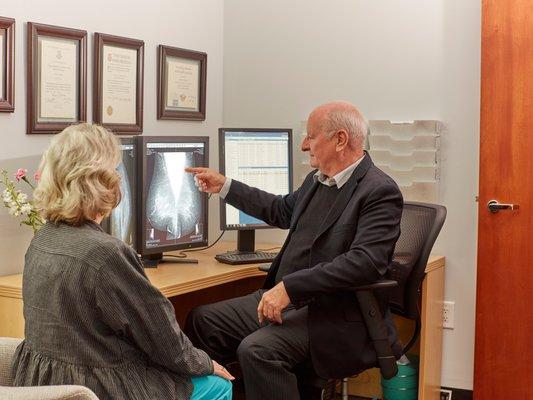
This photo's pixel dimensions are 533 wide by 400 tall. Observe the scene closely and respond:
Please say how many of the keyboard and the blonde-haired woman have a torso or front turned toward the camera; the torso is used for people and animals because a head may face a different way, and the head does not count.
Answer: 1

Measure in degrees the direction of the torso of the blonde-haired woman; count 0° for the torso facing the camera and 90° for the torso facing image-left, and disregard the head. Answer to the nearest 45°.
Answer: approximately 225°

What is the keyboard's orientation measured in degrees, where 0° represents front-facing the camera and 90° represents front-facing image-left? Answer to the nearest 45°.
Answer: approximately 0°

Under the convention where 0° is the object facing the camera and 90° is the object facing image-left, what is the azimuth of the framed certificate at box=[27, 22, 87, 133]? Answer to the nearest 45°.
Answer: approximately 315°

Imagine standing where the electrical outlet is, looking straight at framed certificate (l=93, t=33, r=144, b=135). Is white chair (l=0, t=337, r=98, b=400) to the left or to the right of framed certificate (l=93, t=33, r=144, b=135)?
left

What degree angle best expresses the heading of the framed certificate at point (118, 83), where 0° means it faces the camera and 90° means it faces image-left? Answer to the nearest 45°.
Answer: approximately 315°

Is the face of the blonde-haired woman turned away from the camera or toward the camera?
away from the camera
